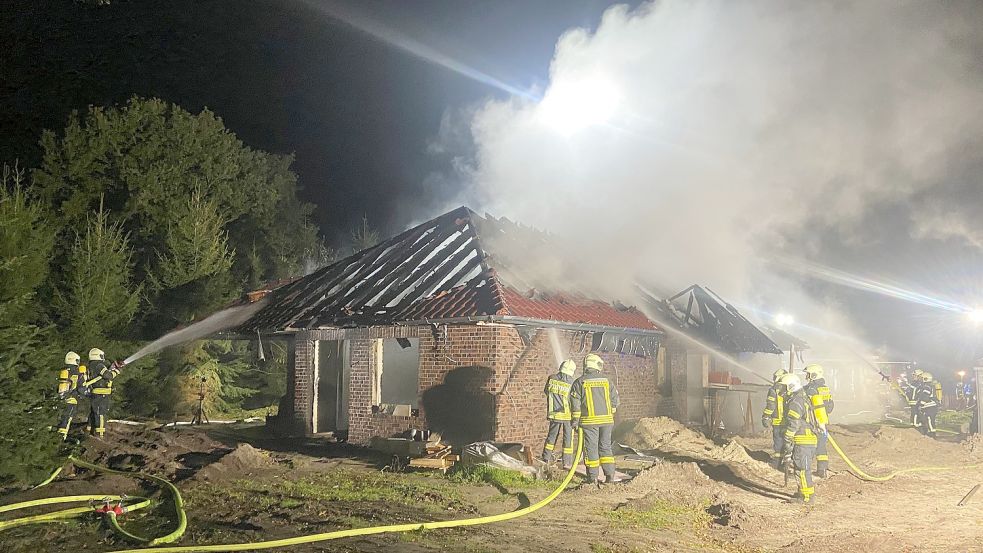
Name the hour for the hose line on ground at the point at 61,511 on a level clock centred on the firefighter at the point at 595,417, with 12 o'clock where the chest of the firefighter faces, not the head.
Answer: The hose line on ground is roughly at 8 o'clock from the firefighter.

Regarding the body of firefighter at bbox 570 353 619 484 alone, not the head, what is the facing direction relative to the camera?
away from the camera

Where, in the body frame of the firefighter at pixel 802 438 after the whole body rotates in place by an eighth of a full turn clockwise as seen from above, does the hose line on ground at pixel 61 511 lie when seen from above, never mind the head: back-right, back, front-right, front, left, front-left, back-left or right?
back-left

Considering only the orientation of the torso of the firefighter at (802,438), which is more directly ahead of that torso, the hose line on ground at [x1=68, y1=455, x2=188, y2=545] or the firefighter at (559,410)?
the firefighter

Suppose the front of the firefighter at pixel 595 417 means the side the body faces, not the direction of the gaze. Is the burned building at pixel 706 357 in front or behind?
in front

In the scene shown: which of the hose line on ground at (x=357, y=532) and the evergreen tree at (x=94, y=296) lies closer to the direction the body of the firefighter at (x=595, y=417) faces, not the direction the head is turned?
the evergreen tree

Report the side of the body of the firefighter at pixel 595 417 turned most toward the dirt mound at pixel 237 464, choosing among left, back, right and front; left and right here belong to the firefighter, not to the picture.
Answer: left

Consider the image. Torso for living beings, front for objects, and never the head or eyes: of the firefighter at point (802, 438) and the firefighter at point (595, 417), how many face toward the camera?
0

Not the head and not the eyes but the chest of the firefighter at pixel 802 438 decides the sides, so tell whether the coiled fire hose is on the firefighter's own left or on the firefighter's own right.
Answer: on the firefighter's own left

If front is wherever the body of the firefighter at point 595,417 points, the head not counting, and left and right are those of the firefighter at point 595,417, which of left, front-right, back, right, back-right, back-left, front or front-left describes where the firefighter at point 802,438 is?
right

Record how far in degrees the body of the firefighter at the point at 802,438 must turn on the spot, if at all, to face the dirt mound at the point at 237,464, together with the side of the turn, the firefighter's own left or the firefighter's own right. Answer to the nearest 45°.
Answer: approximately 45° to the firefighter's own left

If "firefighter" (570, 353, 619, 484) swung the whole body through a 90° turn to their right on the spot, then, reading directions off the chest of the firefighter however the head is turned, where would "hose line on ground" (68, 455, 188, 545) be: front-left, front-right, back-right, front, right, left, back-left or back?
back-right

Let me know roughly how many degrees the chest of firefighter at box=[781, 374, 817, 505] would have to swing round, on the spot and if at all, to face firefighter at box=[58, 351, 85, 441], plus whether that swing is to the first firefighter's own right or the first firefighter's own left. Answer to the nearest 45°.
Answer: approximately 45° to the first firefighter's own left

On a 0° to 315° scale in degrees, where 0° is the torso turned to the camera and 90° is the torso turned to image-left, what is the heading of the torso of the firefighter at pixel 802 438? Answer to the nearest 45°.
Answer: approximately 135°

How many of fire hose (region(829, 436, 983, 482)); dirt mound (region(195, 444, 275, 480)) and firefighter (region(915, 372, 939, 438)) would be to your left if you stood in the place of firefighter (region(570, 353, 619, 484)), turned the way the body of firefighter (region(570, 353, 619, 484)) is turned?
1
